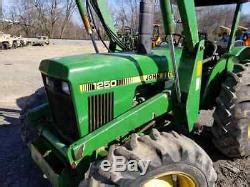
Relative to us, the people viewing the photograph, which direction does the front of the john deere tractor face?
facing the viewer and to the left of the viewer
